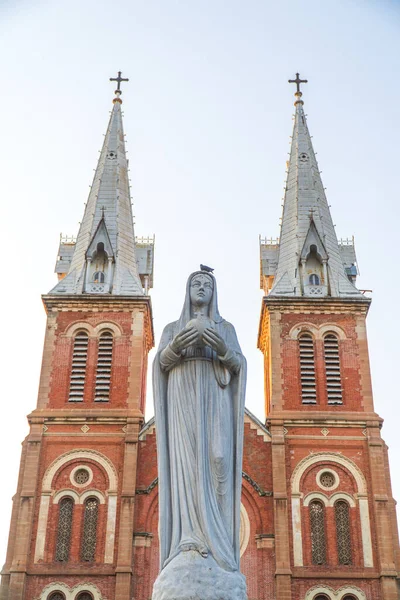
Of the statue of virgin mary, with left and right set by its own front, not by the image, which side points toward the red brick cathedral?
back

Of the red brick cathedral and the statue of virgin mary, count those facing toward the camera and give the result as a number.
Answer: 2

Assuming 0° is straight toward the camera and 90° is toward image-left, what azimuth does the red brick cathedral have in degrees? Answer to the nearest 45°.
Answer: approximately 0°

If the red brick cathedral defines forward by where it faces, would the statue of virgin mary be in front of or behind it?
in front
